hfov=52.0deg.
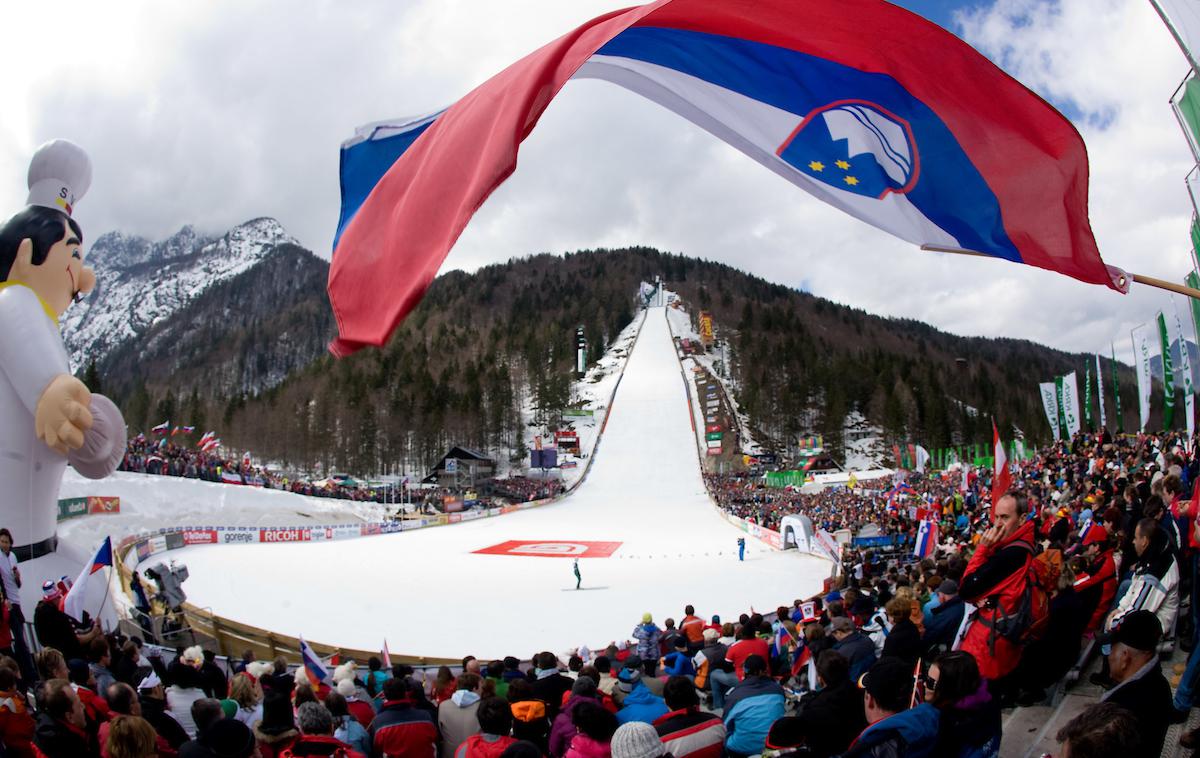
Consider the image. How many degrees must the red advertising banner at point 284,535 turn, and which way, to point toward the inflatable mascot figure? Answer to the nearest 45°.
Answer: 0° — it already faces it

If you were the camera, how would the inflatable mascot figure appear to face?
facing to the right of the viewer

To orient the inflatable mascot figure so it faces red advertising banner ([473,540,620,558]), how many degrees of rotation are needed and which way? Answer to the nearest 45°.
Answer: approximately 45° to its left

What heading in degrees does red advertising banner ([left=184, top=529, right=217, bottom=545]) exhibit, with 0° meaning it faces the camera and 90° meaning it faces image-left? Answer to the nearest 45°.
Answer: approximately 0°

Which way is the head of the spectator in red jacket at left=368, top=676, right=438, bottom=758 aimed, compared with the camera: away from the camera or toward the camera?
away from the camera

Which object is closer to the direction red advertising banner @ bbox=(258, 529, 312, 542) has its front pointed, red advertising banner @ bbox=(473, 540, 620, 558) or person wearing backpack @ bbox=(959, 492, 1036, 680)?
the person wearing backpack
